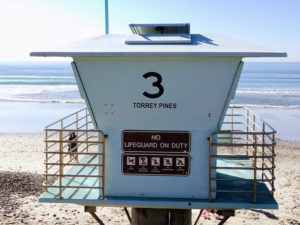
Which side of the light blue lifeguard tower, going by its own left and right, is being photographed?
back
